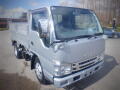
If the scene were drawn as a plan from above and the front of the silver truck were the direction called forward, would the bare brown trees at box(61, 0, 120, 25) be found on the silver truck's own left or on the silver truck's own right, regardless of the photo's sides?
on the silver truck's own left

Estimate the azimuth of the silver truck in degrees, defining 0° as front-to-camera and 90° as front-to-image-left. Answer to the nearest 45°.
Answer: approximately 315°
